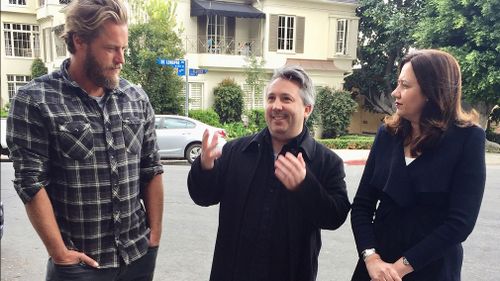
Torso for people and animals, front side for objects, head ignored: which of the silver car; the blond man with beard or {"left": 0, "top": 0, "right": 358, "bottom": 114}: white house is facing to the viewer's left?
the silver car

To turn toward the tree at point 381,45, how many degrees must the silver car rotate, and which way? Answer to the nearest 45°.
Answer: approximately 135° to its right

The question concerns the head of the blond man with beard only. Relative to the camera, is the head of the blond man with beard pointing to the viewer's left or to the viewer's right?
to the viewer's right

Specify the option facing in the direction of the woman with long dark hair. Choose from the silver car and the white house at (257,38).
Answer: the white house

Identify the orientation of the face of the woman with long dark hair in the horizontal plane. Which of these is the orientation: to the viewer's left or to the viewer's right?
to the viewer's left

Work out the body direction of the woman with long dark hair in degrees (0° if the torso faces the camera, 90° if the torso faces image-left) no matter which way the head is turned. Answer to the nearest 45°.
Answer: approximately 45°

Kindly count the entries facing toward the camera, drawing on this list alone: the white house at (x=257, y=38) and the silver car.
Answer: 1

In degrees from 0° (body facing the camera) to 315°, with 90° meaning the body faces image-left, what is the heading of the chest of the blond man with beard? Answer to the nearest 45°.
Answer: approximately 315°

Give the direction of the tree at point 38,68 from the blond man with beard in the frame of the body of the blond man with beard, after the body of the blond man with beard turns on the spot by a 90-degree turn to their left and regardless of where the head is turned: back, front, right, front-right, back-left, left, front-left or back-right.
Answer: front-left

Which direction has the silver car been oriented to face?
to the viewer's left
